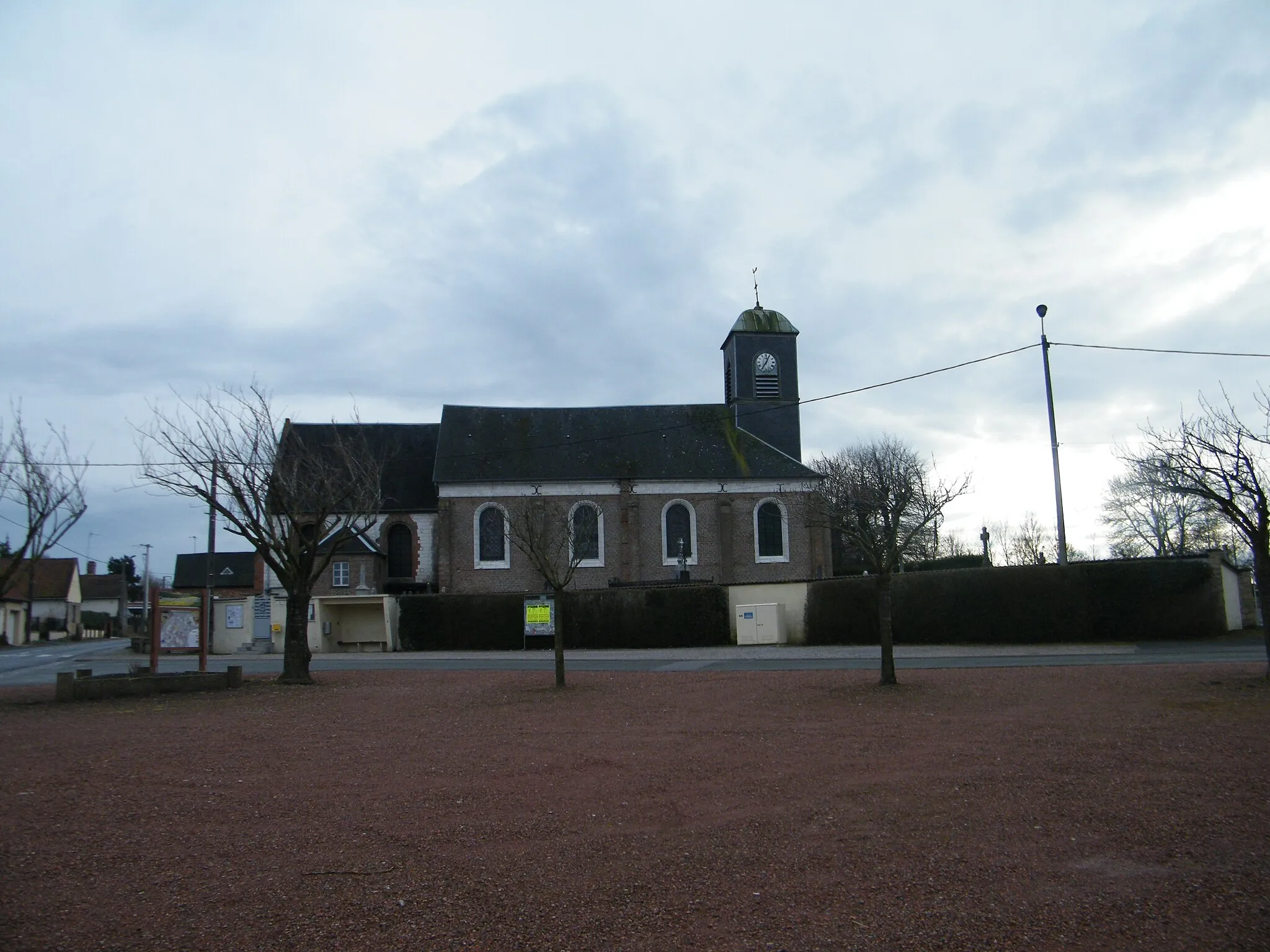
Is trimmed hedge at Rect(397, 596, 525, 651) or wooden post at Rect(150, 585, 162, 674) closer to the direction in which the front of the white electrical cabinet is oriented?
the wooden post

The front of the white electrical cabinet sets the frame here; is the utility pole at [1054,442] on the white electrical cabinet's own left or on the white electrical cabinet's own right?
on the white electrical cabinet's own left

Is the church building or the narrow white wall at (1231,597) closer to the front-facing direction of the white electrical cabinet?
the narrow white wall

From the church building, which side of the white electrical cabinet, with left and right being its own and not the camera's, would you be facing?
back

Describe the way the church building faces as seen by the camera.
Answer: facing to the right of the viewer

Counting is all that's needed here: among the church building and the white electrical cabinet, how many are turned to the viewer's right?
1

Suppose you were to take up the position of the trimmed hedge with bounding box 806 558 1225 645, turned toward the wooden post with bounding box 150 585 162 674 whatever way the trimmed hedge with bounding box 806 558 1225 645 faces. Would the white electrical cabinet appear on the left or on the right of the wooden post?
right

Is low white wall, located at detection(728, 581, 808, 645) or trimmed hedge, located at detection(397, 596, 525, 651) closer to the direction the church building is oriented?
the low white wall

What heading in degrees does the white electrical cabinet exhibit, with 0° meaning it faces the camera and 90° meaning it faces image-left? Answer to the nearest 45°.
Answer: approximately 0°

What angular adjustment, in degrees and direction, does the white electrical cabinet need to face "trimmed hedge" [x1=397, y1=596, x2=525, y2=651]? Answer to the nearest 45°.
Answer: approximately 90° to its right
